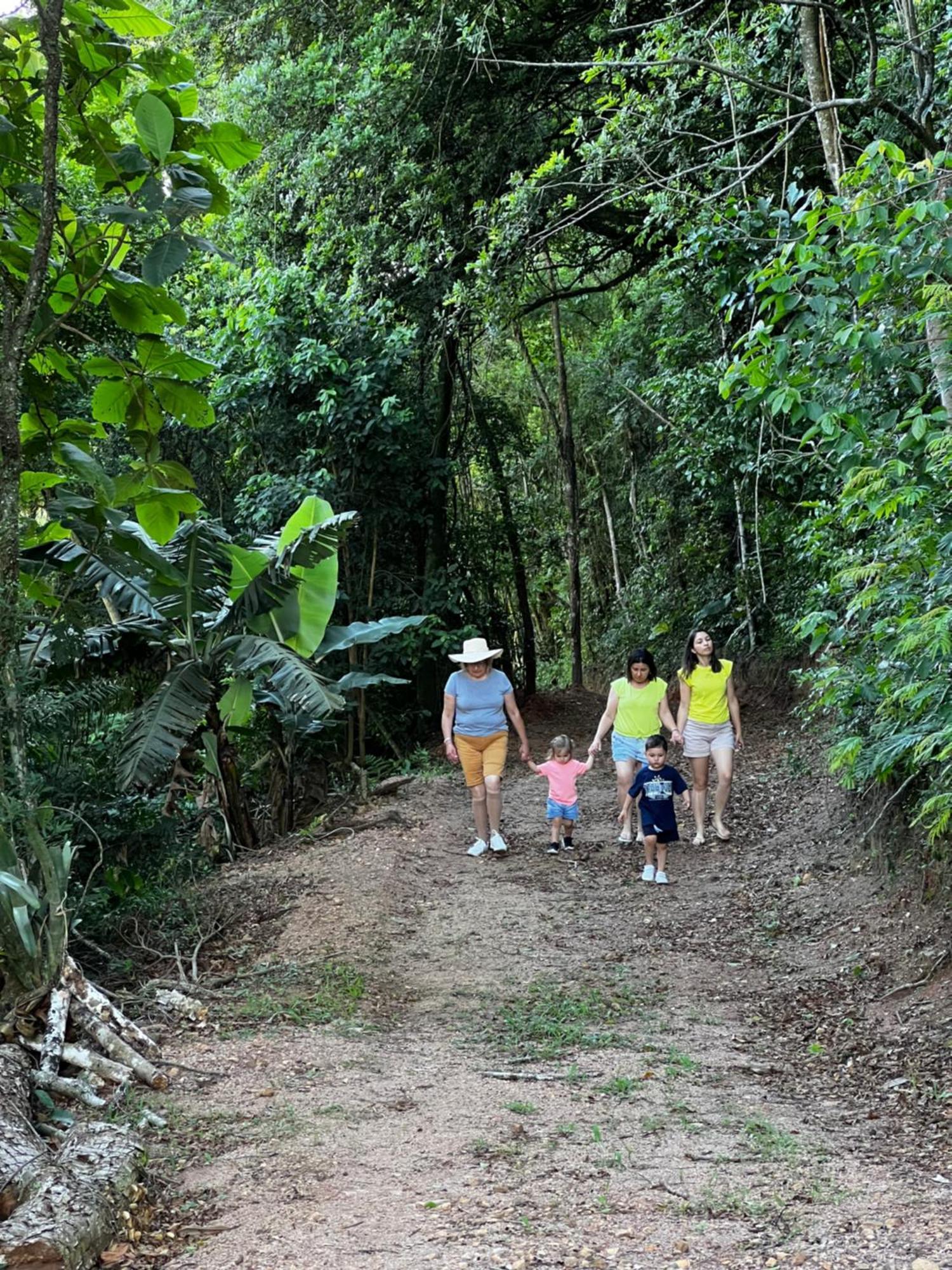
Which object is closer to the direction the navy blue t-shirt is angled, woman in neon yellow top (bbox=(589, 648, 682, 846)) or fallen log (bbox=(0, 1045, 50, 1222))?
the fallen log

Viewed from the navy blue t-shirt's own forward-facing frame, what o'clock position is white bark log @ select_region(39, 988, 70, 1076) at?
The white bark log is roughly at 1 o'clock from the navy blue t-shirt.

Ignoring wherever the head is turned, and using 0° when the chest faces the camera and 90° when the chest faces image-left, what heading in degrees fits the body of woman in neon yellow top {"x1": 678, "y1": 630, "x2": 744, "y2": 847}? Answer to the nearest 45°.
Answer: approximately 0°

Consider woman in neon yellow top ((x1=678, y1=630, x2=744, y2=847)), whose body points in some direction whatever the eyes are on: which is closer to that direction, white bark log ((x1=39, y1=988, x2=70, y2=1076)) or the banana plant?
the white bark log

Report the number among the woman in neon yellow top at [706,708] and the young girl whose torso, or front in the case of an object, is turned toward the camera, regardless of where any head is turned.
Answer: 2
